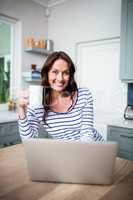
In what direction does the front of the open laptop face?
away from the camera

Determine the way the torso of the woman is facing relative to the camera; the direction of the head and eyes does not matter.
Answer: toward the camera

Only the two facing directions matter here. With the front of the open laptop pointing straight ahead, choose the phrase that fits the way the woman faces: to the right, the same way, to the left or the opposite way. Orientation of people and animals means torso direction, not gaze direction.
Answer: the opposite way

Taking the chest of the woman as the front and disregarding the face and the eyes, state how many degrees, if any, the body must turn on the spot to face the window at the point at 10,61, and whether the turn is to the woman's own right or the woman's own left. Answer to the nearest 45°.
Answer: approximately 180°

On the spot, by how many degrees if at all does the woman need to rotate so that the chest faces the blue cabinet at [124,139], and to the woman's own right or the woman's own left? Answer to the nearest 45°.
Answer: approximately 135° to the woman's own left

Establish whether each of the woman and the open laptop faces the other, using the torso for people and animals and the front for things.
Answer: yes

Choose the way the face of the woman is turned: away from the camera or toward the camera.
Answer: toward the camera

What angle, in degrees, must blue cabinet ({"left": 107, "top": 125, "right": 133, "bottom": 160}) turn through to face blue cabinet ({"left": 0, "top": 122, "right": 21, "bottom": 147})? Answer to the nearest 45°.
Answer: approximately 45° to its right

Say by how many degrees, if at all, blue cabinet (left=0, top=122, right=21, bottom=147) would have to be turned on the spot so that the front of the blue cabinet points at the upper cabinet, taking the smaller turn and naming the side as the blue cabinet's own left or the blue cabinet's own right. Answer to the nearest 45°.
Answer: approximately 45° to the blue cabinet's own left

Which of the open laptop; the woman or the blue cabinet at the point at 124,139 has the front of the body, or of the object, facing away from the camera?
the open laptop

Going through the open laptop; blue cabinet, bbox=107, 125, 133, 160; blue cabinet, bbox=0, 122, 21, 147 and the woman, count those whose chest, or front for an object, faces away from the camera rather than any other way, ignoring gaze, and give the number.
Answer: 1

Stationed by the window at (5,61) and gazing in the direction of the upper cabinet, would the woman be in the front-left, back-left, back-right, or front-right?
front-right

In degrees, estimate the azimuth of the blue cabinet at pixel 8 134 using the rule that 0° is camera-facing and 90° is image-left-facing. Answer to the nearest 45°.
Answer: approximately 315°

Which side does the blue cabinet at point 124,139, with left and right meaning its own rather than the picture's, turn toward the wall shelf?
right
